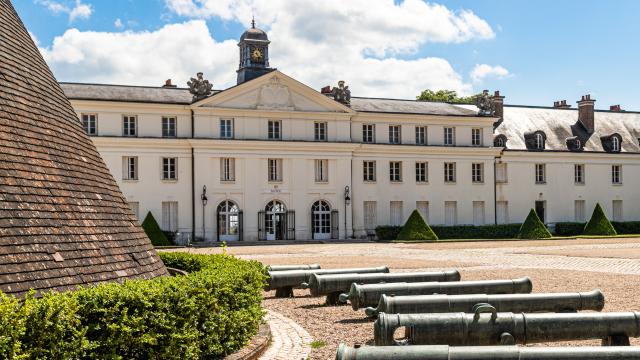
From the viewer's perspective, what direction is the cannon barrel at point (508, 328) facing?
to the viewer's right

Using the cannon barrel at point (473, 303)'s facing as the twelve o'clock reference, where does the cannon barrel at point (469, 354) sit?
the cannon barrel at point (469, 354) is roughly at 3 o'clock from the cannon barrel at point (473, 303).

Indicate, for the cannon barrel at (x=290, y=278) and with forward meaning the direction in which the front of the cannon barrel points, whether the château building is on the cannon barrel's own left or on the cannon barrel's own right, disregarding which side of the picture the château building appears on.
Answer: on the cannon barrel's own left

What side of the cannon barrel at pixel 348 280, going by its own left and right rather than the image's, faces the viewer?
right

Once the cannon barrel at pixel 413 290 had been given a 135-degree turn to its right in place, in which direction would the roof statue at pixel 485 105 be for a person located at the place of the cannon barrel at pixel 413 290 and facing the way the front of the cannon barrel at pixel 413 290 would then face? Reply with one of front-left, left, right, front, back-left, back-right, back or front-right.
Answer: back-right

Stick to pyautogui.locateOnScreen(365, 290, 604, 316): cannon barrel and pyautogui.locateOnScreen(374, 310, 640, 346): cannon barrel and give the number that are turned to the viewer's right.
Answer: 2

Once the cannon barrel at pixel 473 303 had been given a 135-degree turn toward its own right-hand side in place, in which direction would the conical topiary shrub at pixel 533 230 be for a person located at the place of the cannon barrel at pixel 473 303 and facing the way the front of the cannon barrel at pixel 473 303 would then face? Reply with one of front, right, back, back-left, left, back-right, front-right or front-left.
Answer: back-right

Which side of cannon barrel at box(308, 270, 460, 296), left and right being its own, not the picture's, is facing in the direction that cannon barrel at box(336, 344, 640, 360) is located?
right
